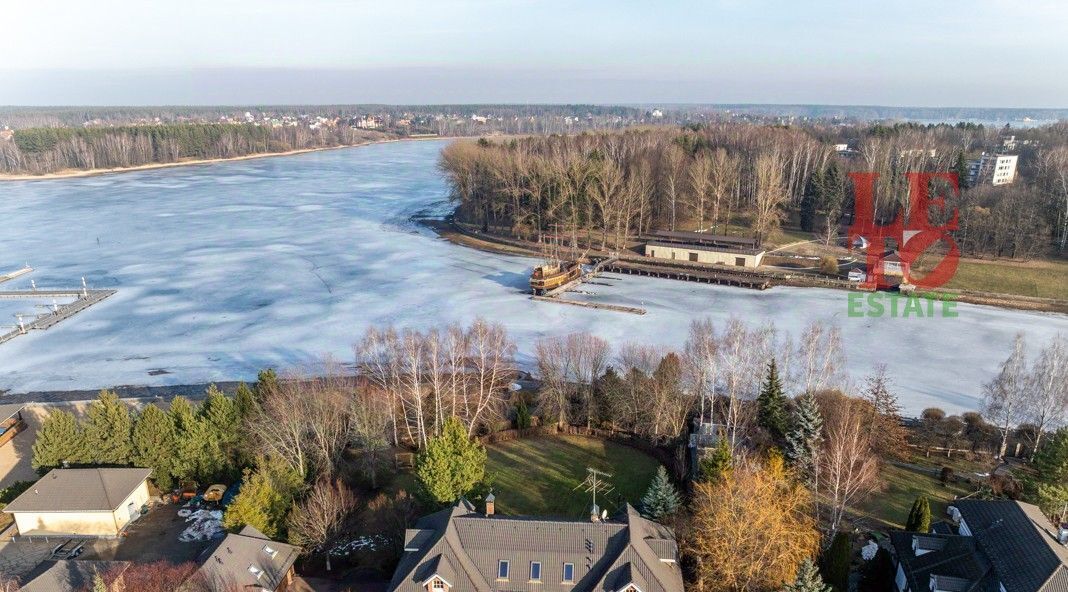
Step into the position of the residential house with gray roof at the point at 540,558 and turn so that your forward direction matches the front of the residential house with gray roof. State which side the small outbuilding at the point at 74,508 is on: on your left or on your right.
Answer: on your right

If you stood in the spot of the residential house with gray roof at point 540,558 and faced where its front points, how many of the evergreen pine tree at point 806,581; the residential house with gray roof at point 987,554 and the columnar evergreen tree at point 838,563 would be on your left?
3

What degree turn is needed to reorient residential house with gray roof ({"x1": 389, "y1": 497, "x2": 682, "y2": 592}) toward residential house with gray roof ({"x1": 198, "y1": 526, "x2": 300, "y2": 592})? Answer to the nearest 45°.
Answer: approximately 90° to its right

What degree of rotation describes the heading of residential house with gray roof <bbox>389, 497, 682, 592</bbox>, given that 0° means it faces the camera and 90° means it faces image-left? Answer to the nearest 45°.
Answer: approximately 0°

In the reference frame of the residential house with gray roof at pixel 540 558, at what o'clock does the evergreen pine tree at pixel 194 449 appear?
The evergreen pine tree is roughly at 4 o'clock from the residential house with gray roof.

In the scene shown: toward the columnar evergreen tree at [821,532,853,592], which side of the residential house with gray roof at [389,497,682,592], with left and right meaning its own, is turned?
left

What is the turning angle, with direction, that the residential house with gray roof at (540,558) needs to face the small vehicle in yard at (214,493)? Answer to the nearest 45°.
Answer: approximately 135° to its right

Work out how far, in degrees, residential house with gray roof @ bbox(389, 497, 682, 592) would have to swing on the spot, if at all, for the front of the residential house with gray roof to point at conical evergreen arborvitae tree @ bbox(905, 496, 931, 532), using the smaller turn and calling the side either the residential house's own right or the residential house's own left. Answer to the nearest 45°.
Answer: approximately 90° to the residential house's own left

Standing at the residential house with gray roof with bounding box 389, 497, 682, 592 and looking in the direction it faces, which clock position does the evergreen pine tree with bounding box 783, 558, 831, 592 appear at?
The evergreen pine tree is roughly at 9 o'clock from the residential house with gray roof.

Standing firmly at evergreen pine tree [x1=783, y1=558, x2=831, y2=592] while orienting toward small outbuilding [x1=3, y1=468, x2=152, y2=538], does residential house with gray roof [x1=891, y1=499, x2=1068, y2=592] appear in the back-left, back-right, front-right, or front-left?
back-right

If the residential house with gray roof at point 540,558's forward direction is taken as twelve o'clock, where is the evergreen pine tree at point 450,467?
The evergreen pine tree is roughly at 5 o'clock from the residential house with gray roof.

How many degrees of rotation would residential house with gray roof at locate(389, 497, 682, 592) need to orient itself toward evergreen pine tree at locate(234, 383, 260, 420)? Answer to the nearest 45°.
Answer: approximately 135° to its right

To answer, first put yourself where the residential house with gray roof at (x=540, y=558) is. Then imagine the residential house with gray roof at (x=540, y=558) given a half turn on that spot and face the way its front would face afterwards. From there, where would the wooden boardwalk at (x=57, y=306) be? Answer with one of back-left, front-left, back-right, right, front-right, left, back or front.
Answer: front-left
